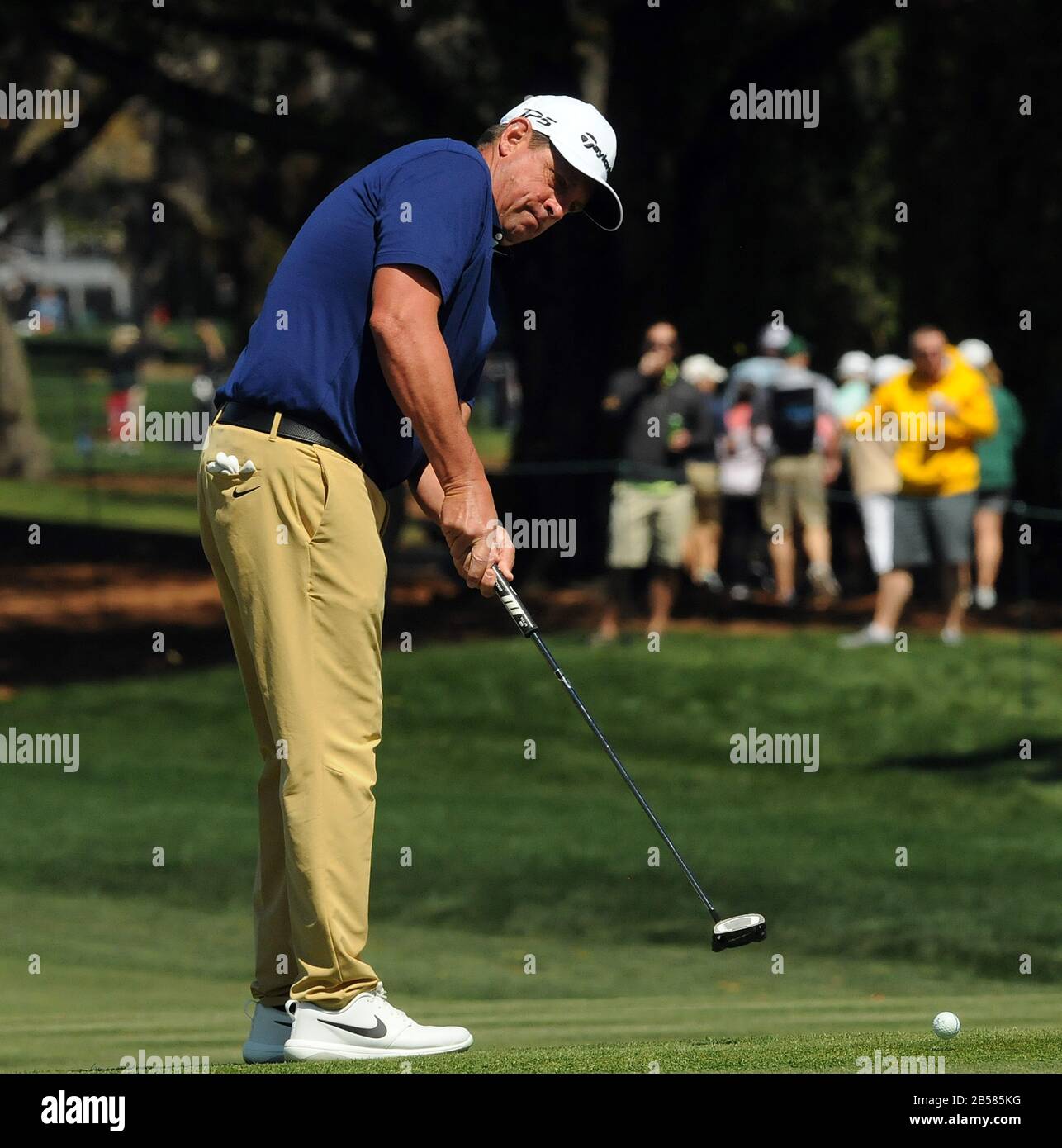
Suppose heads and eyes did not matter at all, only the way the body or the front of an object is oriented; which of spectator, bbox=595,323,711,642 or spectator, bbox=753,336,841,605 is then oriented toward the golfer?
spectator, bbox=595,323,711,642

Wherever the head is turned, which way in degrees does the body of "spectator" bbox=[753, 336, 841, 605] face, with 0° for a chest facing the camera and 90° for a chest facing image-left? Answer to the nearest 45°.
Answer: approximately 180°

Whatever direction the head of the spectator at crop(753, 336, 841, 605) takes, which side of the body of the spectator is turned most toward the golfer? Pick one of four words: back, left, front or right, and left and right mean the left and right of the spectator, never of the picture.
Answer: back

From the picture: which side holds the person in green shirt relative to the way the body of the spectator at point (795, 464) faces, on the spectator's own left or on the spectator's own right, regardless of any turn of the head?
on the spectator's own right

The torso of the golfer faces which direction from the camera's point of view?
to the viewer's right

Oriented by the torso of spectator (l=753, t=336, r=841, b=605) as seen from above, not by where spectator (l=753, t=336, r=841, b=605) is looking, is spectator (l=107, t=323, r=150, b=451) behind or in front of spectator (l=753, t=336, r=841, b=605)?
in front

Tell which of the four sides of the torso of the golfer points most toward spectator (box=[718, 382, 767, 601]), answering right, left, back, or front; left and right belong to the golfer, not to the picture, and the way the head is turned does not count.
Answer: left

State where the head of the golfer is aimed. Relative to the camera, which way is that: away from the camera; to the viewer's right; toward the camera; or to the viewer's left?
to the viewer's right

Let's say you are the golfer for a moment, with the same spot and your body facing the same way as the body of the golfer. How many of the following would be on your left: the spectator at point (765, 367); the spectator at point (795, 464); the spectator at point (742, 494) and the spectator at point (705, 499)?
4
